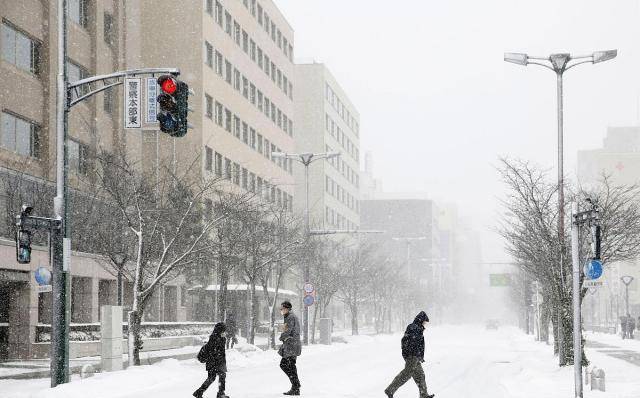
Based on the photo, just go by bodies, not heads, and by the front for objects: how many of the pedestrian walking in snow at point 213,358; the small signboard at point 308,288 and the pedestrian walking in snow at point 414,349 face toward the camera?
1

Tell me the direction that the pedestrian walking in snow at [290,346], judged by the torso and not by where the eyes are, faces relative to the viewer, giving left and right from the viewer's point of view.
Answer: facing to the left of the viewer
